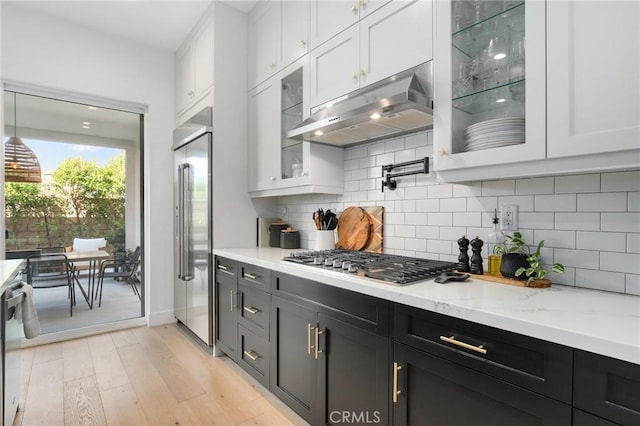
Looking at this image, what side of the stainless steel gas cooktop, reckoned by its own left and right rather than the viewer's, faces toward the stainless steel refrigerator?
right

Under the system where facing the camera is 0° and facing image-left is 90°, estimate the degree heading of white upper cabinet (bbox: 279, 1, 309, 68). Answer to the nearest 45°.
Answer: approximately 45°

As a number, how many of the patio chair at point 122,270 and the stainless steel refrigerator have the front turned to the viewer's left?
2

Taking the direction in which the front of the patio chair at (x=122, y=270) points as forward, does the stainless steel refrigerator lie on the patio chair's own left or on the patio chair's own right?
on the patio chair's own left

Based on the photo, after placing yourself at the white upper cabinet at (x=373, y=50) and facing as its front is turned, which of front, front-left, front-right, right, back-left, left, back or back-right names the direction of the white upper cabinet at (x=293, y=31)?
right

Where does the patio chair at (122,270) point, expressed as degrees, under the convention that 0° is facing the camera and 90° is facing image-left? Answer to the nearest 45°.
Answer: approximately 90°

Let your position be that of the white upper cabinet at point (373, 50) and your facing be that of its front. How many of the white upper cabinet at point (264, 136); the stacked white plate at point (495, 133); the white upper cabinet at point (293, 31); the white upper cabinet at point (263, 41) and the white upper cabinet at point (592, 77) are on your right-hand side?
3

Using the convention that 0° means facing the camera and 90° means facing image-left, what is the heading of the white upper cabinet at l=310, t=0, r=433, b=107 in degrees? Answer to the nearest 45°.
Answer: approximately 45°

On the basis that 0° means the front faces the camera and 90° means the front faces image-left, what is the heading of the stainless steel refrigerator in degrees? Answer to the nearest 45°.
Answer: approximately 90°
